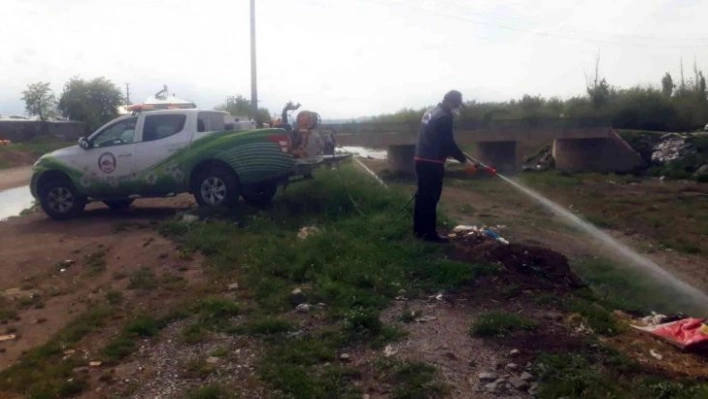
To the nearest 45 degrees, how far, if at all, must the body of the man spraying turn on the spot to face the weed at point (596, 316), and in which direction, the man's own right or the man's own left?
approximately 45° to the man's own right

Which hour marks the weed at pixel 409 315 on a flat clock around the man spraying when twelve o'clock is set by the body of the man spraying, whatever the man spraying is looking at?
The weed is roughly at 3 o'clock from the man spraying.

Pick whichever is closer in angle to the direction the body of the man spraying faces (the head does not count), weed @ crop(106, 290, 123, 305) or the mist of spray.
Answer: the mist of spray

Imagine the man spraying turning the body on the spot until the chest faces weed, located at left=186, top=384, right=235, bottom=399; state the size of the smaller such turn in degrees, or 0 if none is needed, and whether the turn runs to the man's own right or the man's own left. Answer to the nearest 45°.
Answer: approximately 90° to the man's own right

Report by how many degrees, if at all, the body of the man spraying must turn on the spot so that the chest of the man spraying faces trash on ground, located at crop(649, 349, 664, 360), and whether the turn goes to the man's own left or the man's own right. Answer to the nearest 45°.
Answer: approximately 45° to the man's own right

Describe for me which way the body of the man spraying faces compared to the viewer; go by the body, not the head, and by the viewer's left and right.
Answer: facing to the right of the viewer

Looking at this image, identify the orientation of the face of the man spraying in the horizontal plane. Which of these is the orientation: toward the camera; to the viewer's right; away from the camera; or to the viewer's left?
to the viewer's right

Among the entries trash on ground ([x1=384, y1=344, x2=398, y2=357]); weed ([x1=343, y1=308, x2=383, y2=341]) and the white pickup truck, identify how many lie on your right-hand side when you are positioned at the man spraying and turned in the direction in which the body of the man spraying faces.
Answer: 2

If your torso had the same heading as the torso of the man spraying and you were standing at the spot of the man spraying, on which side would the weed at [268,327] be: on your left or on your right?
on your right

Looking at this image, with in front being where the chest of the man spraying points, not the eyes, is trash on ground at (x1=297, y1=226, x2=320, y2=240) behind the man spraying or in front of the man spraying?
behind

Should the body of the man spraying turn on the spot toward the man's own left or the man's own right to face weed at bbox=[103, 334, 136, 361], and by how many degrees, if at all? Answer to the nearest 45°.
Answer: approximately 135° to the man's own right

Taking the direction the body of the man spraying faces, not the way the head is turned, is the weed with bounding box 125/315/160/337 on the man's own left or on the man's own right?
on the man's own right
